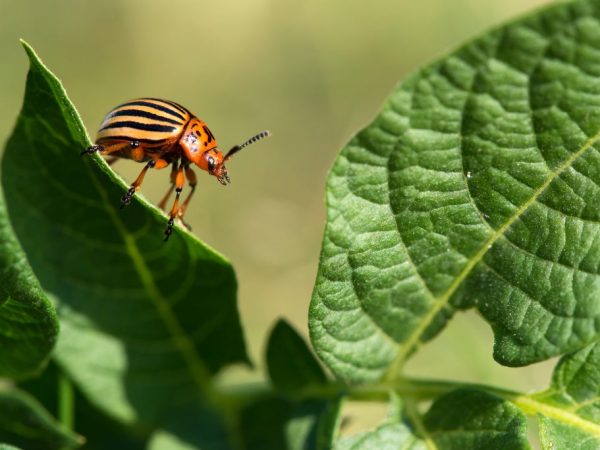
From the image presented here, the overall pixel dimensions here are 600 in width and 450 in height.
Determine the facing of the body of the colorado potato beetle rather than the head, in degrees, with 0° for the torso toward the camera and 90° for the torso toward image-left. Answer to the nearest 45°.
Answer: approximately 270°

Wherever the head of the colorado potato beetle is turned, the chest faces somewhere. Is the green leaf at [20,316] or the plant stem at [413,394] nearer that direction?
the plant stem

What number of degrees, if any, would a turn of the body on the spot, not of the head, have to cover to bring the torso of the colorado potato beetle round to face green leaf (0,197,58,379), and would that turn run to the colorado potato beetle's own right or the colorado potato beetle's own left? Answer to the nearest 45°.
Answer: approximately 180°

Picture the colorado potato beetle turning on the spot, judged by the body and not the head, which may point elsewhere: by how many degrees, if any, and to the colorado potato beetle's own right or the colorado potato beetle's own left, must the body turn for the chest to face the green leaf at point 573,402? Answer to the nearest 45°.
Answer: approximately 45° to the colorado potato beetle's own right

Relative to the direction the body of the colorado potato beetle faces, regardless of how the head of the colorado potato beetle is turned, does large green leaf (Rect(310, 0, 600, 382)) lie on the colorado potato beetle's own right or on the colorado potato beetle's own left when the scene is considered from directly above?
on the colorado potato beetle's own left

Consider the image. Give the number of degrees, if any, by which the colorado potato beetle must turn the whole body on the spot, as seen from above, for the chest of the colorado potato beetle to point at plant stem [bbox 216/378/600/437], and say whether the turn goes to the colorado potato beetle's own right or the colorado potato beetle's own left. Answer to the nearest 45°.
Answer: approximately 45° to the colorado potato beetle's own right

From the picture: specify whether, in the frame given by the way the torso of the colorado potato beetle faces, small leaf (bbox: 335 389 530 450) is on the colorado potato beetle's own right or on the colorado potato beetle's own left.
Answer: on the colorado potato beetle's own right
